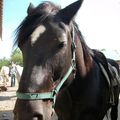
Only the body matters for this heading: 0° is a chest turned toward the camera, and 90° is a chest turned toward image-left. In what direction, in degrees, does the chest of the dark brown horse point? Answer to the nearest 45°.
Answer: approximately 45°

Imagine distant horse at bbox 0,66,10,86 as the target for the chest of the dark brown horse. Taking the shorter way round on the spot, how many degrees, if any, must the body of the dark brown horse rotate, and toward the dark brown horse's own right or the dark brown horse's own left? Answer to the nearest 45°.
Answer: approximately 135° to the dark brown horse's own right
